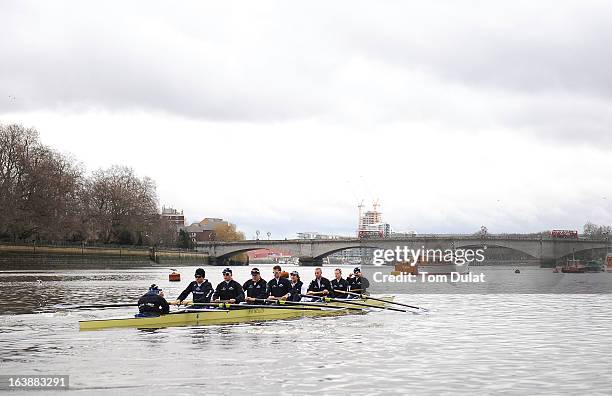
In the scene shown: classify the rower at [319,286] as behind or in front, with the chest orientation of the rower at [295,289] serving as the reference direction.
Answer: behind

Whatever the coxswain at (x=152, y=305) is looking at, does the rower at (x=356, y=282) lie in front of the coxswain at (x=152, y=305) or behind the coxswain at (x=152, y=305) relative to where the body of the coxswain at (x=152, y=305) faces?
in front

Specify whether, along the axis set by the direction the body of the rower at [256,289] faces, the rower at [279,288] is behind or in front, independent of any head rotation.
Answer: behind

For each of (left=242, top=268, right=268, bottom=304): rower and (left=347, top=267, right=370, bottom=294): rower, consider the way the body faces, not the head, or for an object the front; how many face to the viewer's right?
0

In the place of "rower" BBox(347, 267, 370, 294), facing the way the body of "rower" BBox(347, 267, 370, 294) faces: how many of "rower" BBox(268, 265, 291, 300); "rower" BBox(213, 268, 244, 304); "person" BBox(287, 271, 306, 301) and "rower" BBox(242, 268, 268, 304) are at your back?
0

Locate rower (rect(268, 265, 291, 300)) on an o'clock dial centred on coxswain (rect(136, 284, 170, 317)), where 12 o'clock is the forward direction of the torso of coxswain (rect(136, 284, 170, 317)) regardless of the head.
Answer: rower (rect(268, 265, 291, 300)) is roughly at 12 o'clock from coxswain (rect(136, 284, 170, 317)).

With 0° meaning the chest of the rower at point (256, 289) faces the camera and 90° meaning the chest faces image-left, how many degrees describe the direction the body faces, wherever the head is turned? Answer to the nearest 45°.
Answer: approximately 45°

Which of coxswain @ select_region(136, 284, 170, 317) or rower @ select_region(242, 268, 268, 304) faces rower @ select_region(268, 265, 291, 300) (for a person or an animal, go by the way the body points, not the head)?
coxswain @ select_region(136, 284, 170, 317)

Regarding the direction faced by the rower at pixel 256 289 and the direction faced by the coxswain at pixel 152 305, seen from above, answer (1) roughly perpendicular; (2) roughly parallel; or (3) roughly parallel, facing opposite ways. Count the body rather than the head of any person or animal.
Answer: roughly parallel, facing opposite ways

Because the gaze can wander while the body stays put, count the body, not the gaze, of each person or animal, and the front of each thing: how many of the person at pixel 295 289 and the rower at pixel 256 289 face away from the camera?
0

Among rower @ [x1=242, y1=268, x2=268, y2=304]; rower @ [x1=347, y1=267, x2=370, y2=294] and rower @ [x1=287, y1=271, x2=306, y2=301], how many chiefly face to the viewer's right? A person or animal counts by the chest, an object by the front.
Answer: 0

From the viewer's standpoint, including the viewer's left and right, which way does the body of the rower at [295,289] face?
facing the viewer and to the left of the viewer

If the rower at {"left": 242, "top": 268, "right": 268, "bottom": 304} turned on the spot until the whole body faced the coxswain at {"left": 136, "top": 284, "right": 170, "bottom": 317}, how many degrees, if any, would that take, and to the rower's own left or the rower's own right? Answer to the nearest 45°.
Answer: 0° — they already face them

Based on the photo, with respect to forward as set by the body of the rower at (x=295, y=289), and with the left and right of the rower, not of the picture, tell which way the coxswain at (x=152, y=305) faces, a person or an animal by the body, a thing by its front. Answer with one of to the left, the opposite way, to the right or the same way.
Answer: the opposite way

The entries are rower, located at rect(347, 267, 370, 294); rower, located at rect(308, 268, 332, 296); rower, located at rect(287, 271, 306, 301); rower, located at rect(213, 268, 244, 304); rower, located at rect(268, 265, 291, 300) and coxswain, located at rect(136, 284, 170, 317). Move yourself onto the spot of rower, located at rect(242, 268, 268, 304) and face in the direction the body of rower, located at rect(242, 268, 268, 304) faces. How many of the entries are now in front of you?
2

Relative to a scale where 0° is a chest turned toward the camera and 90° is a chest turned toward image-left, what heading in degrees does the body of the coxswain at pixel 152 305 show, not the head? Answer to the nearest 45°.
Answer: approximately 225°

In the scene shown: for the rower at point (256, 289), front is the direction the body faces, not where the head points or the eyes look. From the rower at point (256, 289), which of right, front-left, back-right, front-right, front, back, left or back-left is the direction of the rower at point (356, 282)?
back

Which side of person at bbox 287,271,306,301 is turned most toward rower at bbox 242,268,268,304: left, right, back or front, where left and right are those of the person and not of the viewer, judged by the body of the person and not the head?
front

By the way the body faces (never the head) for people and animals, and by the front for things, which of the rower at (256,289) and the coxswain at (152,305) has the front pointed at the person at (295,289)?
the coxswain at (152,305)
